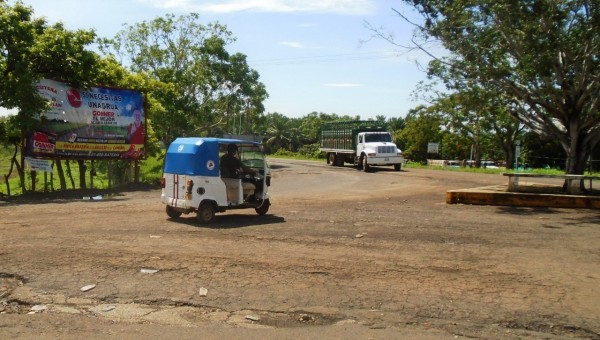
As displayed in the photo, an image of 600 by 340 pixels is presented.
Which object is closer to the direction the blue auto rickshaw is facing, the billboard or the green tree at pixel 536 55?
the green tree

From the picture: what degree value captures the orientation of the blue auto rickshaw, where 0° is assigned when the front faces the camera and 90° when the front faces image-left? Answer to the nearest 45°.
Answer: approximately 225°

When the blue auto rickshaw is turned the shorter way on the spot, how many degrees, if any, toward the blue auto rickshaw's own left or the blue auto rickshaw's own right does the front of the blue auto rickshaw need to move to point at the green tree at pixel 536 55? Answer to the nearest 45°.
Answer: approximately 45° to the blue auto rickshaw's own right

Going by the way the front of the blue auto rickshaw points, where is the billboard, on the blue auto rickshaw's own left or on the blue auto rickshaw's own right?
on the blue auto rickshaw's own left

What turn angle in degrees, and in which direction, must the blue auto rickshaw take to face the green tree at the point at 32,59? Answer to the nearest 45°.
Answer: approximately 90° to its left

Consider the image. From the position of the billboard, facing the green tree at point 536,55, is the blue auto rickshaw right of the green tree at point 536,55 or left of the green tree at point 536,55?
right
